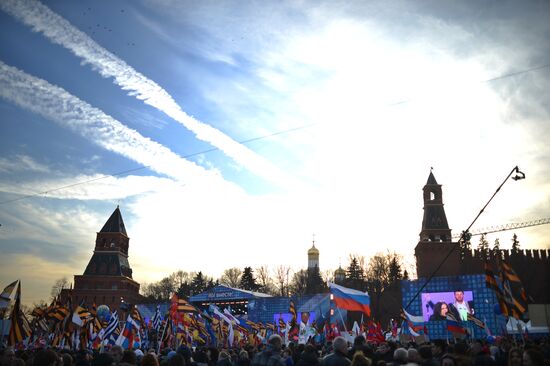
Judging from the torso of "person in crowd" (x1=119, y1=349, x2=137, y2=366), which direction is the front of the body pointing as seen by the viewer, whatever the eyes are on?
away from the camera

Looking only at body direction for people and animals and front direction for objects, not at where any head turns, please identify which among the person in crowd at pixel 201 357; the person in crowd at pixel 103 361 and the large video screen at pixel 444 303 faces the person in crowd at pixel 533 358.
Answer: the large video screen

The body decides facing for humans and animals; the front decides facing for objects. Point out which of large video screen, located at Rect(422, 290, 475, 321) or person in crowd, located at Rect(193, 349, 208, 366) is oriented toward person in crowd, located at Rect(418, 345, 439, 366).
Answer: the large video screen

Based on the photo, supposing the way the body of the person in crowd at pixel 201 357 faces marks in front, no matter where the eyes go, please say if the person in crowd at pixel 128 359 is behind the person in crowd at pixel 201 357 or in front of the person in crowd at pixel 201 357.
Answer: behind

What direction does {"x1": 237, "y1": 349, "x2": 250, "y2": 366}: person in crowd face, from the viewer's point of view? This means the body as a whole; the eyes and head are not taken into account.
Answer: away from the camera

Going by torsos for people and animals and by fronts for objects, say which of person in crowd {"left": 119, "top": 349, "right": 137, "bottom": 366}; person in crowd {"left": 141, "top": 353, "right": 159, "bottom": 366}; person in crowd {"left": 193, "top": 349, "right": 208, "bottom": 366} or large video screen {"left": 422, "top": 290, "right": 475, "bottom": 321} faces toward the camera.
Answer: the large video screen

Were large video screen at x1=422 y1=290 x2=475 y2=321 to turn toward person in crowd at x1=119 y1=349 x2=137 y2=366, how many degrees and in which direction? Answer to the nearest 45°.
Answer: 0° — it already faces them

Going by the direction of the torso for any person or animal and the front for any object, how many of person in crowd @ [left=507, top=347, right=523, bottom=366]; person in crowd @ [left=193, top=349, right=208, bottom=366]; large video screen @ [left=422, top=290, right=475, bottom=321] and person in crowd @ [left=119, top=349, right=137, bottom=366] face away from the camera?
3

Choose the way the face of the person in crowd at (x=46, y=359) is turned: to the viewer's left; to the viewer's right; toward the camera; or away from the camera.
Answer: away from the camera

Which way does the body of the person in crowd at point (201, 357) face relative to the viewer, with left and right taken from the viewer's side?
facing away from the viewer

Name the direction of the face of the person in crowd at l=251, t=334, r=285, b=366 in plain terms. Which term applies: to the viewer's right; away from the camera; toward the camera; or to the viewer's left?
away from the camera

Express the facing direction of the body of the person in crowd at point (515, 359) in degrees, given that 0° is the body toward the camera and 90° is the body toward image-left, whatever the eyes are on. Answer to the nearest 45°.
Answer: approximately 180°

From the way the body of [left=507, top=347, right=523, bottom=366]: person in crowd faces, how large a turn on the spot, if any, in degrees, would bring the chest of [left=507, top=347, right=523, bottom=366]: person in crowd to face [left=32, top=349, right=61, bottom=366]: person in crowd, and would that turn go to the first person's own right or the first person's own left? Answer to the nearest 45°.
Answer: approximately 135° to the first person's own left

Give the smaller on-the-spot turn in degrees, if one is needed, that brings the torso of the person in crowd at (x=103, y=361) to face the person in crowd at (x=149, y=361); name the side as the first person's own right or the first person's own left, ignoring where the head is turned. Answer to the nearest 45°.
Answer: approximately 135° to the first person's own right

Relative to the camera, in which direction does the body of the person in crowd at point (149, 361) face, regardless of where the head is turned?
away from the camera
